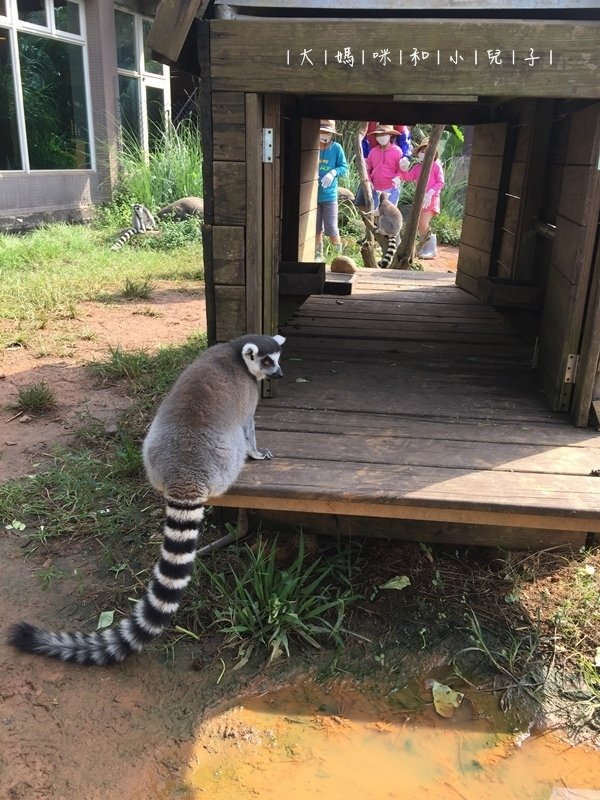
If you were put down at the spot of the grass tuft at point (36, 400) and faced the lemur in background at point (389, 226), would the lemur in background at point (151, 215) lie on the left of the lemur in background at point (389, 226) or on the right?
left

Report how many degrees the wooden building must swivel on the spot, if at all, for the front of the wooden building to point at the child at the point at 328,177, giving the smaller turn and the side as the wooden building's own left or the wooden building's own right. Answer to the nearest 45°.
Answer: approximately 180°

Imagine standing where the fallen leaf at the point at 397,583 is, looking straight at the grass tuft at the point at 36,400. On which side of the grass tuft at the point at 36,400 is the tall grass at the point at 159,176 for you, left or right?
right

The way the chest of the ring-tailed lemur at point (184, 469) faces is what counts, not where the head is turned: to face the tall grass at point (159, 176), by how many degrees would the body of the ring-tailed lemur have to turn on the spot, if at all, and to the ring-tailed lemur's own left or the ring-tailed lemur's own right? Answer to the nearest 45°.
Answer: approximately 45° to the ring-tailed lemur's own left

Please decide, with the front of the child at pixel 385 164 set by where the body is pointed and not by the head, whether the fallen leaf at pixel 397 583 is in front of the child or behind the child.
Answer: in front

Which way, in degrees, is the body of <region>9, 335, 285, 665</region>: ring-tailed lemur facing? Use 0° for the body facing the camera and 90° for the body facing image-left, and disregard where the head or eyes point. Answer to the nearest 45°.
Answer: approximately 225°

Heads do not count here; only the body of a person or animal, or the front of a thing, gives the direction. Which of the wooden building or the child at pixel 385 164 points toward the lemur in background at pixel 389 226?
the child

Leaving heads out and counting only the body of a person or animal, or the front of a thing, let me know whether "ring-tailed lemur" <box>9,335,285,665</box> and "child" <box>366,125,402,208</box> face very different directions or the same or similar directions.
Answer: very different directions

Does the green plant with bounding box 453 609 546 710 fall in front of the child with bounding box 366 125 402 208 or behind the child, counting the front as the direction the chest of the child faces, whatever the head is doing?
in front

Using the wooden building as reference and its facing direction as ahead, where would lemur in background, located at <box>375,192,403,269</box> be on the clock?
The lemur in background is roughly at 6 o'clock from the wooden building.

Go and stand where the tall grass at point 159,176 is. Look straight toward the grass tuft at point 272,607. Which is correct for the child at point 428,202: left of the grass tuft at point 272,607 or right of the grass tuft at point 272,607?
left

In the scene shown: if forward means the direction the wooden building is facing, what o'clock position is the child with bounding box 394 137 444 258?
The child is roughly at 6 o'clock from the wooden building.

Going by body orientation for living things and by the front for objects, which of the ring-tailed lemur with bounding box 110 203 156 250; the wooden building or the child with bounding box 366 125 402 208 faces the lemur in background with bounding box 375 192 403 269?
the child
